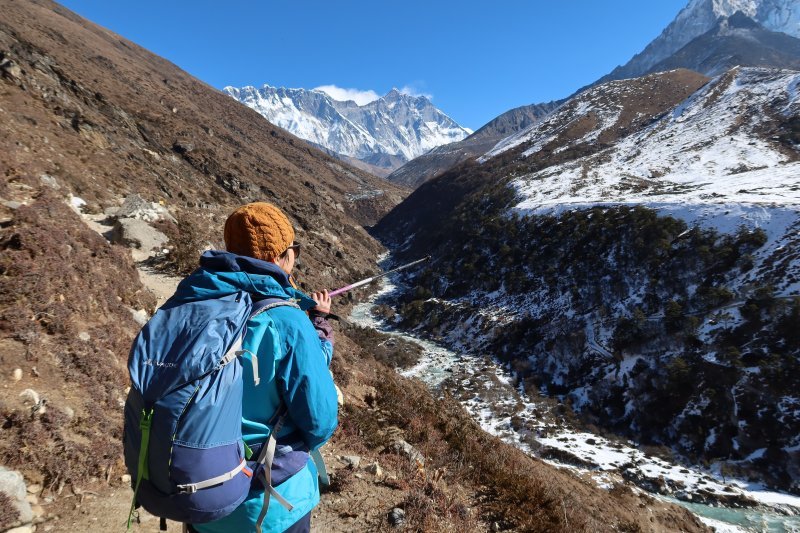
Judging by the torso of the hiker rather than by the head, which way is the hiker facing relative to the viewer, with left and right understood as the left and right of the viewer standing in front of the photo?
facing away from the viewer and to the right of the viewer

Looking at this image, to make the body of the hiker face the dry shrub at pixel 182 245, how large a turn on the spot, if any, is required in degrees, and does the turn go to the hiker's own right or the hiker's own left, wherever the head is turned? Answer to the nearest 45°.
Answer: approximately 45° to the hiker's own left

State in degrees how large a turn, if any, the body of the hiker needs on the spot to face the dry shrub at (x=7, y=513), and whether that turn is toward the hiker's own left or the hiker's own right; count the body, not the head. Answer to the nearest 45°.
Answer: approximately 90° to the hiker's own left

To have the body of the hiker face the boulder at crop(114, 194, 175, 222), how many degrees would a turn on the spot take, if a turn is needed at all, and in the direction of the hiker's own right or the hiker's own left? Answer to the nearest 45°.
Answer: approximately 45° to the hiker's own left

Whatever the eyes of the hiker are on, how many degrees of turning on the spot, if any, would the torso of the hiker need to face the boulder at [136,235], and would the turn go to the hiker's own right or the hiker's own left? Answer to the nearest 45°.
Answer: approximately 45° to the hiker's own left

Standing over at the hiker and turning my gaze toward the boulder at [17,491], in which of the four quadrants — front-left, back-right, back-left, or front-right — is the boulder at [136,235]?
front-right

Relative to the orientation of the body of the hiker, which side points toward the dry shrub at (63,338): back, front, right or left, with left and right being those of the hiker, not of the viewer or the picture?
left

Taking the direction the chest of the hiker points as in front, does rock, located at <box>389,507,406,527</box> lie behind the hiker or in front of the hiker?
in front

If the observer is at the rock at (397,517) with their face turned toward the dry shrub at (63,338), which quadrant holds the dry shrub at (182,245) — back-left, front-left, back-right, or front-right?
front-right
